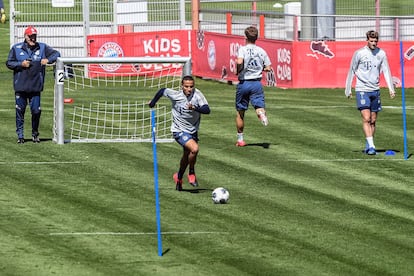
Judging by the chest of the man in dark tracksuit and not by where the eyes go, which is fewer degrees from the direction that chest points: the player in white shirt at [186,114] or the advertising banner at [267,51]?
the player in white shirt

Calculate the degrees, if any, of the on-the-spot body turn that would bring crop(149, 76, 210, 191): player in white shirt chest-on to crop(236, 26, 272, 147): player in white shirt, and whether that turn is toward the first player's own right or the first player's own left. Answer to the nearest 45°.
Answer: approximately 135° to the first player's own left

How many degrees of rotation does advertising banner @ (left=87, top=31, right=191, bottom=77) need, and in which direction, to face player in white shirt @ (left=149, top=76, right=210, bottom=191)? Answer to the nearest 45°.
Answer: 0° — it already faces them

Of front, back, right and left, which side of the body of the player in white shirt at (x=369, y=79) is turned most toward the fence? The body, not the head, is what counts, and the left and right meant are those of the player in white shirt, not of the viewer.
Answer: back

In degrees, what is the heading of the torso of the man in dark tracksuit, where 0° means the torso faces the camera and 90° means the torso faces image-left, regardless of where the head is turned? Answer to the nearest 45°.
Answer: approximately 0°
